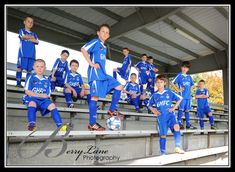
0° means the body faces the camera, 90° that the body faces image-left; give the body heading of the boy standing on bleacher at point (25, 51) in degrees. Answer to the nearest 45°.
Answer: approximately 315°

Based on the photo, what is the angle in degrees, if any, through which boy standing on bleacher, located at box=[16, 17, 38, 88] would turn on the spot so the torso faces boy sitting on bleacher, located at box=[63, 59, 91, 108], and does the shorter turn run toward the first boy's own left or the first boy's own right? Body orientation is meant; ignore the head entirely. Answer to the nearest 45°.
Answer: approximately 45° to the first boy's own left

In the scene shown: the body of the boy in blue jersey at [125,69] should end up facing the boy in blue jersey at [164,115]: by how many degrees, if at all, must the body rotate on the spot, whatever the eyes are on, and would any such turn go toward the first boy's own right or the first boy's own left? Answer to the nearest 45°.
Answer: approximately 45° to the first boy's own left

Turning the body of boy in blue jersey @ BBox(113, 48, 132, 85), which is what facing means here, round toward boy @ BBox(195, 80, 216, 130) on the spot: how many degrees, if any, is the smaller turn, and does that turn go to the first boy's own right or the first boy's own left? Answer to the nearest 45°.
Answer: approximately 135° to the first boy's own left

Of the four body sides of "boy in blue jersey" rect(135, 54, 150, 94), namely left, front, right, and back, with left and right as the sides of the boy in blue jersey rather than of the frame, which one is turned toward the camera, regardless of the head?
front

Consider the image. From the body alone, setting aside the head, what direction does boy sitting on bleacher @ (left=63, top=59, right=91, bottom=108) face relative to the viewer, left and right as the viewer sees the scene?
facing the viewer

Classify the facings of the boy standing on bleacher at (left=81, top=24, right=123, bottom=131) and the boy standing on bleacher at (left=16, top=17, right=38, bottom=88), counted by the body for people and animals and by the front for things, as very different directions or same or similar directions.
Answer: same or similar directions

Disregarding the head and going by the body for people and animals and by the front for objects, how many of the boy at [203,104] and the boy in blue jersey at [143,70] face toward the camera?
2

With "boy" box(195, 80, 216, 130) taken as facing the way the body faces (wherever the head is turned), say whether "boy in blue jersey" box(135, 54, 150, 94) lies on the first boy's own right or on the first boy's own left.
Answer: on the first boy's own right
